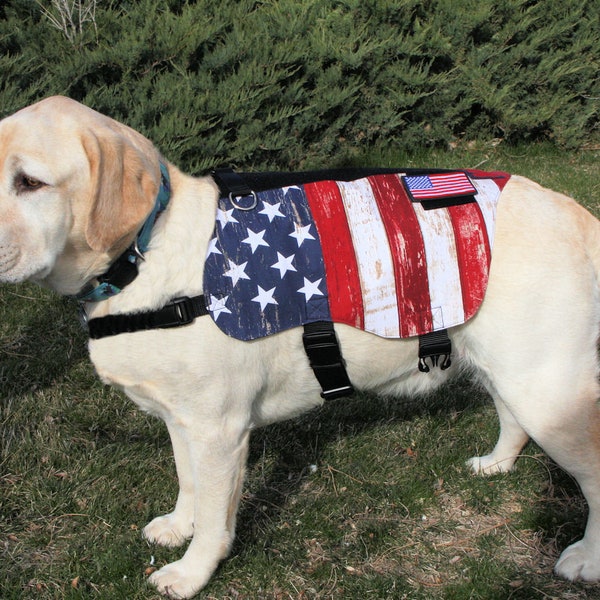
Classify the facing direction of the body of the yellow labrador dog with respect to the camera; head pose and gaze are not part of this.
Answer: to the viewer's left

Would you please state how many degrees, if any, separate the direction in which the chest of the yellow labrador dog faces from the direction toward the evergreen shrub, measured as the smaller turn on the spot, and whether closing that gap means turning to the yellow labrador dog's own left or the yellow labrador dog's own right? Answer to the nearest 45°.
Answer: approximately 90° to the yellow labrador dog's own right
